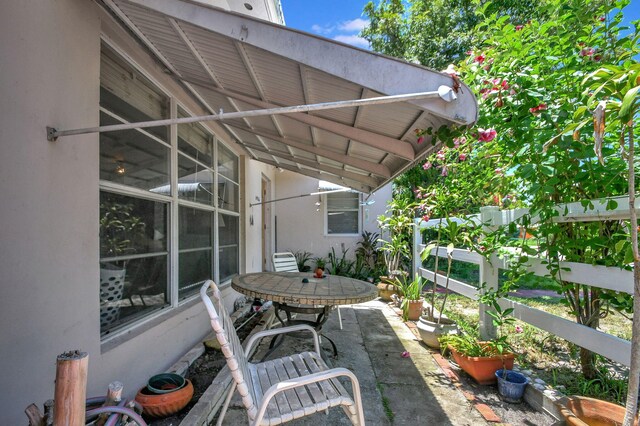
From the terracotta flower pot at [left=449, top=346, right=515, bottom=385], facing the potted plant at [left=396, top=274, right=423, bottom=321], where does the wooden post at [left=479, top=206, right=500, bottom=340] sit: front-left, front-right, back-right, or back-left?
front-right

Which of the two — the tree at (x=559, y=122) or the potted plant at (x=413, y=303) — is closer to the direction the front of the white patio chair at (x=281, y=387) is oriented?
the tree

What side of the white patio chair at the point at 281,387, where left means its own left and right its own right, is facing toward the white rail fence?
front

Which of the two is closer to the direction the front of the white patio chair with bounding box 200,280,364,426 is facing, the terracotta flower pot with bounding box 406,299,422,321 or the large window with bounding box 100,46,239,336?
the terracotta flower pot

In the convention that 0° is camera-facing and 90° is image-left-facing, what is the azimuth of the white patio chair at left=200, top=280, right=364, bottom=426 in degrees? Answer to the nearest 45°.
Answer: approximately 270°

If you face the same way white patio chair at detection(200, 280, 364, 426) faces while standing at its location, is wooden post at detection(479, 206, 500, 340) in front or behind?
in front

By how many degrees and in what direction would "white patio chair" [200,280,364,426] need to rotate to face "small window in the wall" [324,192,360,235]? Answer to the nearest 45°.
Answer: approximately 90° to its left

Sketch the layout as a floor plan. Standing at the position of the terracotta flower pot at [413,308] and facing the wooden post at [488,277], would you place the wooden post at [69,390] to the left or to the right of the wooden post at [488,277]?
right

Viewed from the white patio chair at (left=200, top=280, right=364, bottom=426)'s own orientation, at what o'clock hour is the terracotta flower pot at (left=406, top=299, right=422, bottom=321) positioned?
The terracotta flower pot is roughly at 10 o'clock from the white patio chair.

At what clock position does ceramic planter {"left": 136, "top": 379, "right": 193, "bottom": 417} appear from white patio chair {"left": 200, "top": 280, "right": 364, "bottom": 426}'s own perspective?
The ceramic planter is roughly at 7 o'clock from the white patio chair.

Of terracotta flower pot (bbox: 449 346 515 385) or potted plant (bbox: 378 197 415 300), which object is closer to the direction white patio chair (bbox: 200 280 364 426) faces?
the terracotta flower pot

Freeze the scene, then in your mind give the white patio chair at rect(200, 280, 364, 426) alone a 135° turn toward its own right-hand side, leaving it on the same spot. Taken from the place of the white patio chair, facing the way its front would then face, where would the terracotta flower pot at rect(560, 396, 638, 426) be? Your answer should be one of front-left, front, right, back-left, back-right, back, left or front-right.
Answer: back-left

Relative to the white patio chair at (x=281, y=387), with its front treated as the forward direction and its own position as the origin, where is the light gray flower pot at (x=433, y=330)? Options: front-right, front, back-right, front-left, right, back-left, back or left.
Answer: front-left

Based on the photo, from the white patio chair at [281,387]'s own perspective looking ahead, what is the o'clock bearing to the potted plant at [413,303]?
The potted plant is roughly at 10 o'clock from the white patio chair.
